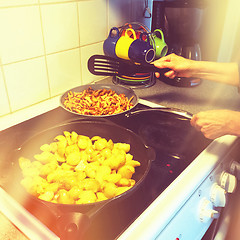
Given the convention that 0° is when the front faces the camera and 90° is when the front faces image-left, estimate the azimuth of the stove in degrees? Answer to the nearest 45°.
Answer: approximately 315°

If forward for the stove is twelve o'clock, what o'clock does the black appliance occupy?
The black appliance is roughly at 8 o'clock from the stove.

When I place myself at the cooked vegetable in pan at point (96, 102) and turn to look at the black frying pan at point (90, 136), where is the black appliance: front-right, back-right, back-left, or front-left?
back-left
